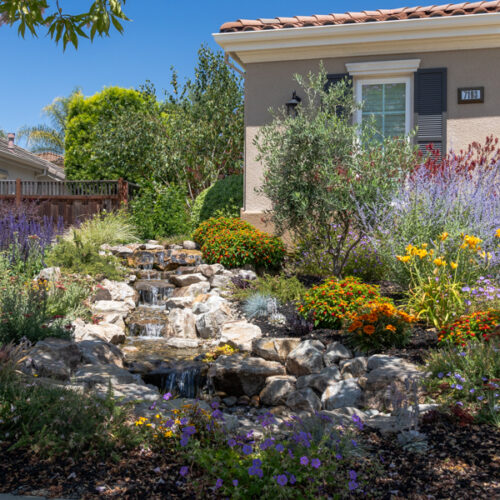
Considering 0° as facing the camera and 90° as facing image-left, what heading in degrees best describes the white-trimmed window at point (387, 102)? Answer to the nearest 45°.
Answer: approximately 0°

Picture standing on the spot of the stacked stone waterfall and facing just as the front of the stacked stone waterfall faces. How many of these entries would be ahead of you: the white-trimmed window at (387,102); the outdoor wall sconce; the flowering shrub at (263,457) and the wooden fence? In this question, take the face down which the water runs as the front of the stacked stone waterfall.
1

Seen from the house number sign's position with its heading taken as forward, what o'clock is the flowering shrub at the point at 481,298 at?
The flowering shrub is roughly at 12 o'clock from the house number sign.

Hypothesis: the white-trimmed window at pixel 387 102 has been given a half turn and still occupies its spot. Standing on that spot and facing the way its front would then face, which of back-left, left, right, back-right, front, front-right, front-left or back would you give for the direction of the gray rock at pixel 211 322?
back-left

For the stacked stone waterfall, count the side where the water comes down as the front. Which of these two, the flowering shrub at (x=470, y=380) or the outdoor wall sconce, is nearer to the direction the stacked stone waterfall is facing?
the flowering shrub

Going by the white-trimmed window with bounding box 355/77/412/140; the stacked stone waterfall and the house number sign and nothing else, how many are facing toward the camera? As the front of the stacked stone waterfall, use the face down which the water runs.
3

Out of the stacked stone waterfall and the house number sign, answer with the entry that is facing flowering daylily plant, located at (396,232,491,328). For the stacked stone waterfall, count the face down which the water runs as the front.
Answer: the house number sign

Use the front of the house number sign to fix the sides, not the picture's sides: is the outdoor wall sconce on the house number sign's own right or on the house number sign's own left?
on the house number sign's own right

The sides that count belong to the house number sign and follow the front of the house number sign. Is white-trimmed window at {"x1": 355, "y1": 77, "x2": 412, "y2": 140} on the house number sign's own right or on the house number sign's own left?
on the house number sign's own right

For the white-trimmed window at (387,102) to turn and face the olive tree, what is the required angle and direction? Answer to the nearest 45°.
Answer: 0° — it already faces it

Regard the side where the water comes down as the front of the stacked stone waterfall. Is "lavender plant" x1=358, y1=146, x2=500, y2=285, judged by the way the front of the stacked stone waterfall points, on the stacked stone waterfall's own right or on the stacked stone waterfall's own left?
on the stacked stone waterfall's own left

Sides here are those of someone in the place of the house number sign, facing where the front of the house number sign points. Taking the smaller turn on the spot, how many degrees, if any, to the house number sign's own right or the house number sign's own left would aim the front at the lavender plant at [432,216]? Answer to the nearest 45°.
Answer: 0° — it already faces it

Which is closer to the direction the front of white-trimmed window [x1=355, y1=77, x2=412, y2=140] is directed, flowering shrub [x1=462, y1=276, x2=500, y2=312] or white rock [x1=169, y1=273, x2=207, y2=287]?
the flowering shrub
